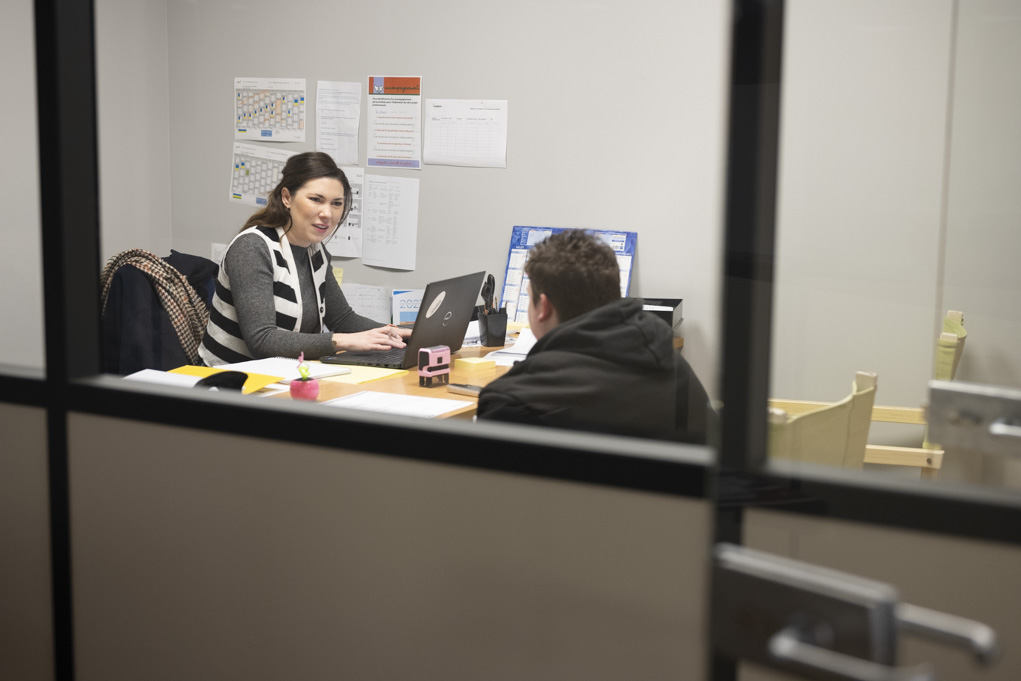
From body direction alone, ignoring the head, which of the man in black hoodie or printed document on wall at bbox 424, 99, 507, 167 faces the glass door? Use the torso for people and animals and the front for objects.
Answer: the printed document on wall

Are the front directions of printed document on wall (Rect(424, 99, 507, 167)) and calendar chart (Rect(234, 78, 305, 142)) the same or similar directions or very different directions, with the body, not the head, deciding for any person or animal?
same or similar directions

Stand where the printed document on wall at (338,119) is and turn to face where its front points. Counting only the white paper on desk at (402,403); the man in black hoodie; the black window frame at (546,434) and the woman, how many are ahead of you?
4

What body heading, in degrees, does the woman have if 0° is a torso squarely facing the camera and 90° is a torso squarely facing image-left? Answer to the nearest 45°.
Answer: approximately 315°

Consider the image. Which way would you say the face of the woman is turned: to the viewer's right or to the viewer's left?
to the viewer's right

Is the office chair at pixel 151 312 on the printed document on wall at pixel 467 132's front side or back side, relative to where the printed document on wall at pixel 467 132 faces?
on the front side

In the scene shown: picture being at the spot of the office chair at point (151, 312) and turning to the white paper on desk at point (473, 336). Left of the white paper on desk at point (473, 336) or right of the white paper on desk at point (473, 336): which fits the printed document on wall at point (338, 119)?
left

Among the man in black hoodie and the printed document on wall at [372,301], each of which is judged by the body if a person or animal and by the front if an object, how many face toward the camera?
1

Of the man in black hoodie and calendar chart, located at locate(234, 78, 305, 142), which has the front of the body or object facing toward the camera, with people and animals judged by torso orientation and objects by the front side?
the calendar chart

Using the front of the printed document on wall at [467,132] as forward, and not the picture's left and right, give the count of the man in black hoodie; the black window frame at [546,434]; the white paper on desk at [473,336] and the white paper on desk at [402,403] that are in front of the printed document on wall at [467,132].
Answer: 4

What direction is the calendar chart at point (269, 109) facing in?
toward the camera

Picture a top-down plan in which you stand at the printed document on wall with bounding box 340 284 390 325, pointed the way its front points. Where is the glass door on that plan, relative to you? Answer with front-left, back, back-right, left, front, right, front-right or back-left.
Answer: front

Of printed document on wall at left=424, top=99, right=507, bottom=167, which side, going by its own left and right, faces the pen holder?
front

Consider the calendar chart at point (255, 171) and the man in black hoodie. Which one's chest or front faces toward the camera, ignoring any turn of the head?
the calendar chart

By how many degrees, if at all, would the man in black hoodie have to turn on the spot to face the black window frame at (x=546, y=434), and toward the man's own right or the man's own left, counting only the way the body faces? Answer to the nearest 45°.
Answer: approximately 135° to the man's own left

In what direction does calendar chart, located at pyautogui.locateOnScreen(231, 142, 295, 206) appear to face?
toward the camera

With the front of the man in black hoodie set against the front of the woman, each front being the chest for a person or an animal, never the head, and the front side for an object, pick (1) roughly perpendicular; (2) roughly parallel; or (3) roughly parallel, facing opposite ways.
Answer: roughly parallel, facing opposite ways

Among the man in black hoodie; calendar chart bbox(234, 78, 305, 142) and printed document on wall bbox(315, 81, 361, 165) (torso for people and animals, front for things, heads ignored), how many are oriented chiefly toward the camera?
2

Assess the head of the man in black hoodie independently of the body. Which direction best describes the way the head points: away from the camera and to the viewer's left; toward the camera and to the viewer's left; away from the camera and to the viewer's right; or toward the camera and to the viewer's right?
away from the camera and to the viewer's left

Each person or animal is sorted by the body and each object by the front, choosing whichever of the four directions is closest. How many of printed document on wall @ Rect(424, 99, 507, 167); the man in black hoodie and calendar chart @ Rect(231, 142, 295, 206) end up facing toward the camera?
2

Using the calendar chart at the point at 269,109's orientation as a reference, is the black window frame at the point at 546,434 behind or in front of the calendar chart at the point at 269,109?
in front
